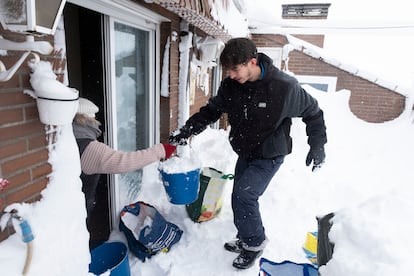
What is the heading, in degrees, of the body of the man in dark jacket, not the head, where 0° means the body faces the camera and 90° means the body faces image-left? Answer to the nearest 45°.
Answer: approximately 45°

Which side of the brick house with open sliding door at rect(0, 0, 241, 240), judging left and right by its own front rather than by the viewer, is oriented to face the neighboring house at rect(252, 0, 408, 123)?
left

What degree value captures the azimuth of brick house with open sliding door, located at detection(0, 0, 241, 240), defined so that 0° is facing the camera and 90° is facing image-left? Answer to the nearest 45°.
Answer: approximately 315°

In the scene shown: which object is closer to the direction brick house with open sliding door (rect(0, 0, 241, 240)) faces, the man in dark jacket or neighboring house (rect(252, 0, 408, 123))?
the man in dark jacket

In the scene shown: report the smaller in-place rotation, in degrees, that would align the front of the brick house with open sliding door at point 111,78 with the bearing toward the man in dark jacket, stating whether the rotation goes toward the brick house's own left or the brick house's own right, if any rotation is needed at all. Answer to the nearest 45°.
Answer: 0° — it already faces them
